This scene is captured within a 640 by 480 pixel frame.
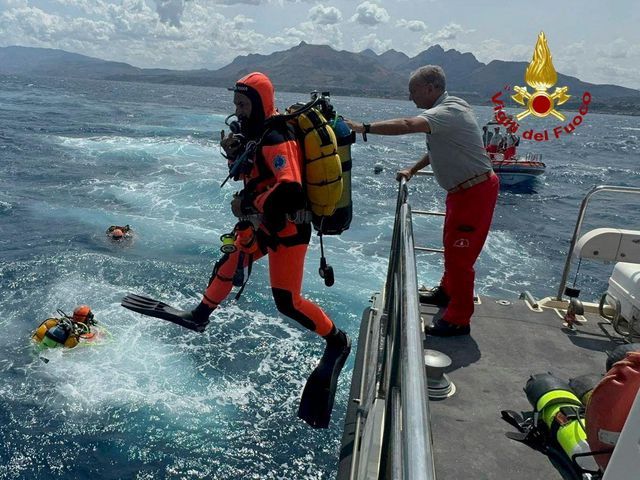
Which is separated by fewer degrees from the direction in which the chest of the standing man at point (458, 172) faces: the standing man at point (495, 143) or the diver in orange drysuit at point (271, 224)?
the diver in orange drysuit

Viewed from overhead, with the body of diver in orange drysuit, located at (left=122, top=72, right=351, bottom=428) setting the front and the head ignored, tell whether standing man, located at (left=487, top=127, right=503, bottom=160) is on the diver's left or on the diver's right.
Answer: on the diver's right

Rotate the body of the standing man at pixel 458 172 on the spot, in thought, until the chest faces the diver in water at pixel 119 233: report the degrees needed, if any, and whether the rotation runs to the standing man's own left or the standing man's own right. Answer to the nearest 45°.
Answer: approximately 45° to the standing man's own right

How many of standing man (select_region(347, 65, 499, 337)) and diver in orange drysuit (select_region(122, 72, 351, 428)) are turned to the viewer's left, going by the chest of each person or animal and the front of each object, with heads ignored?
2

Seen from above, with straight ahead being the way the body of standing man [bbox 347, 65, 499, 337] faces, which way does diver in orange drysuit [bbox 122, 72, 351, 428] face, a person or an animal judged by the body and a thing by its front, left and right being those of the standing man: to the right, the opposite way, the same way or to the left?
the same way

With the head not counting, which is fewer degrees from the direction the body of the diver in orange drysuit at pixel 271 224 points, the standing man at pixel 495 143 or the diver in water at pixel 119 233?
the diver in water

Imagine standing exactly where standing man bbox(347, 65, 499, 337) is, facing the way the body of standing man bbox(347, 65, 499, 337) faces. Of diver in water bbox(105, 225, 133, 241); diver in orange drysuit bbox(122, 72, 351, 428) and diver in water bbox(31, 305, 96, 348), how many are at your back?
0

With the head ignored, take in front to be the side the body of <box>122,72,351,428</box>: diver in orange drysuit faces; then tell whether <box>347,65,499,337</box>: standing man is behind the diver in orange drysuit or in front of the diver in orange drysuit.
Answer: behind

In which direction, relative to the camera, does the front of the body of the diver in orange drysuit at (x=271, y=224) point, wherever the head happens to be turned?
to the viewer's left

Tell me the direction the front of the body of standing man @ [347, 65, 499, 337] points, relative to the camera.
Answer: to the viewer's left
